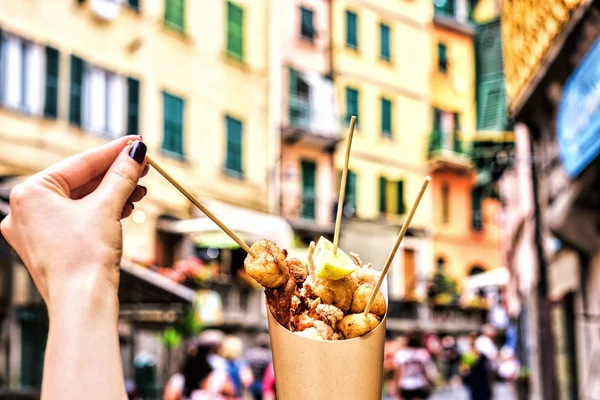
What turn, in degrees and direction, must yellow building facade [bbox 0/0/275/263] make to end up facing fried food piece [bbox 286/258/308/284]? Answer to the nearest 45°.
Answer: approximately 45° to its right

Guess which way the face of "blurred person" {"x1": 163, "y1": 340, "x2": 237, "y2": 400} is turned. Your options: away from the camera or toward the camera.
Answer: away from the camera

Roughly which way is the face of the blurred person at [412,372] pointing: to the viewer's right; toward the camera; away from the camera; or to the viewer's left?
away from the camera

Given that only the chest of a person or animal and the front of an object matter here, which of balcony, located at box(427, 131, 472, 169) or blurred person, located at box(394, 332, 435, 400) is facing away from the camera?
the blurred person

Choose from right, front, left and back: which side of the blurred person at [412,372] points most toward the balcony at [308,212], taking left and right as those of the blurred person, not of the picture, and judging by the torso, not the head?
front

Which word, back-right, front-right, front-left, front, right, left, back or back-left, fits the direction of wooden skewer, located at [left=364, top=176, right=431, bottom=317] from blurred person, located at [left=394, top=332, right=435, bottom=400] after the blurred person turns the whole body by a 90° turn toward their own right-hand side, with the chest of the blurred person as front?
right

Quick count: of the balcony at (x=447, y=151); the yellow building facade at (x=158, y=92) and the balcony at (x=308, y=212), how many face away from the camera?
0

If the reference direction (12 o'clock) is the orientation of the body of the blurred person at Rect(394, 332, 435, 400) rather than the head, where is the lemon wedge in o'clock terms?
The lemon wedge is roughly at 6 o'clock from the blurred person.

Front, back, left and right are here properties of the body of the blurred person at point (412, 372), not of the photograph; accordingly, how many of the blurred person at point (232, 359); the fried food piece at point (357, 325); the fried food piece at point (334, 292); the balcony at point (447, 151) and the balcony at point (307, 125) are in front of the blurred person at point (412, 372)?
2

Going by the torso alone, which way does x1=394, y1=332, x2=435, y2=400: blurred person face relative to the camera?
away from the camera

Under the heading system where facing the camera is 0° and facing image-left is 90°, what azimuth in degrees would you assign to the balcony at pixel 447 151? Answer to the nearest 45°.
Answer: approximately 45°

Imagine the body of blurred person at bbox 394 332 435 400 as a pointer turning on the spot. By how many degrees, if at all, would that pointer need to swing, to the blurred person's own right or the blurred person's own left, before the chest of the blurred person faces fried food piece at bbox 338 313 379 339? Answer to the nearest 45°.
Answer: approximately 180°

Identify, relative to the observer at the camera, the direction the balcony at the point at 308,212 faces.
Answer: facing the viewer and to the left of the viewer

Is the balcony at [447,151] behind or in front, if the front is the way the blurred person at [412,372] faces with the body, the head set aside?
in front

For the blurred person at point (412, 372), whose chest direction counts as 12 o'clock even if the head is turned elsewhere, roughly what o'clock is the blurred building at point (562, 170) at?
The blurred building is roughly at 5 o'clock from the blurred person.

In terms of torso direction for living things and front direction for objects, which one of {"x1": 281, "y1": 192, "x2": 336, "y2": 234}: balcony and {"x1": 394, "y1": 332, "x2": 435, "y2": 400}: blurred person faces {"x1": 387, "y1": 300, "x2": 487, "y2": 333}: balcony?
the blurred person
